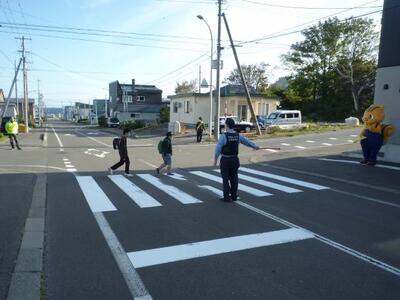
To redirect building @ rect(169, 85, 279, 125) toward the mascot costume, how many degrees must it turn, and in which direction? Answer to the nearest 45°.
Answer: approximately 45° to its right

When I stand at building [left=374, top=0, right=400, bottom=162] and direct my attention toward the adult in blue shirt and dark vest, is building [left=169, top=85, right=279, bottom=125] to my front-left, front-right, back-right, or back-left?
back-right

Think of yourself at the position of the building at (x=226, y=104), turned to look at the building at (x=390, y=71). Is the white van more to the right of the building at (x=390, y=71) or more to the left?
left

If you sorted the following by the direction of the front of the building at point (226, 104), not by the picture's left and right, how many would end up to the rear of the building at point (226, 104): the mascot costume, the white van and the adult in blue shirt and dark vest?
0

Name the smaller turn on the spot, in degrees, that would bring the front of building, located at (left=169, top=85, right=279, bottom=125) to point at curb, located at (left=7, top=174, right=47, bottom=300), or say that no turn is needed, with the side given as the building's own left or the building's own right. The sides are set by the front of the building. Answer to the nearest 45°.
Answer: approximately 45° to the building's own right

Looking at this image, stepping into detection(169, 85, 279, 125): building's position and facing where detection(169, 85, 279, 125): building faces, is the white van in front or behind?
in front

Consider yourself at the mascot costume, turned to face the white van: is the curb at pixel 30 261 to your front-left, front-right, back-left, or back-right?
back-left

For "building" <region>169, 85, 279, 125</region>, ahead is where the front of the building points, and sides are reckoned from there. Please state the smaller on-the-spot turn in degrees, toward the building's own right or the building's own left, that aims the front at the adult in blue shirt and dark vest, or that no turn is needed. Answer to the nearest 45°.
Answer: approximately 45° to the building's own right

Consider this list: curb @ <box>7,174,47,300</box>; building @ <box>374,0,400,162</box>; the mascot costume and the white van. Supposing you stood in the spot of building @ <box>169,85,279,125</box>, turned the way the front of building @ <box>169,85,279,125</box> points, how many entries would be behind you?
0

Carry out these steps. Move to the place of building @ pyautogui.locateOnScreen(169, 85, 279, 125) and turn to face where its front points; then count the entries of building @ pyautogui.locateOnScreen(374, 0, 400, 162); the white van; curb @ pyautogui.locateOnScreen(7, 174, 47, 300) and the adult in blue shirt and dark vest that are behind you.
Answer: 0

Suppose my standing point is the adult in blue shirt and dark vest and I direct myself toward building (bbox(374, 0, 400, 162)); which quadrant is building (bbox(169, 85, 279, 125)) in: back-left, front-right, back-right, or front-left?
front-left

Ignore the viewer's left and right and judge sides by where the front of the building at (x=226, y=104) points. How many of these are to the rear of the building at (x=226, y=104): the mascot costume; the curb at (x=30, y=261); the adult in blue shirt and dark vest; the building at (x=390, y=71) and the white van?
0

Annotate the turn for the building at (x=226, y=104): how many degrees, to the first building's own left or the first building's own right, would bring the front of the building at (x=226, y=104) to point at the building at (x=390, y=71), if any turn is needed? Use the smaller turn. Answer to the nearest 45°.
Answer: approximately 45° to the first building's own right

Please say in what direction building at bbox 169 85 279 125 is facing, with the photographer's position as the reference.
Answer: facing the viewer and to the right of the viewer

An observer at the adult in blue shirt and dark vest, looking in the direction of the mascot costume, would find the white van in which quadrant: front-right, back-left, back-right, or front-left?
front-left
